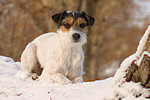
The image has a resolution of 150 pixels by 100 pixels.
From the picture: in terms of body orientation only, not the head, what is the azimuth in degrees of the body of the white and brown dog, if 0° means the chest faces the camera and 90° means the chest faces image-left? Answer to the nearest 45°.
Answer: approximately 315°
